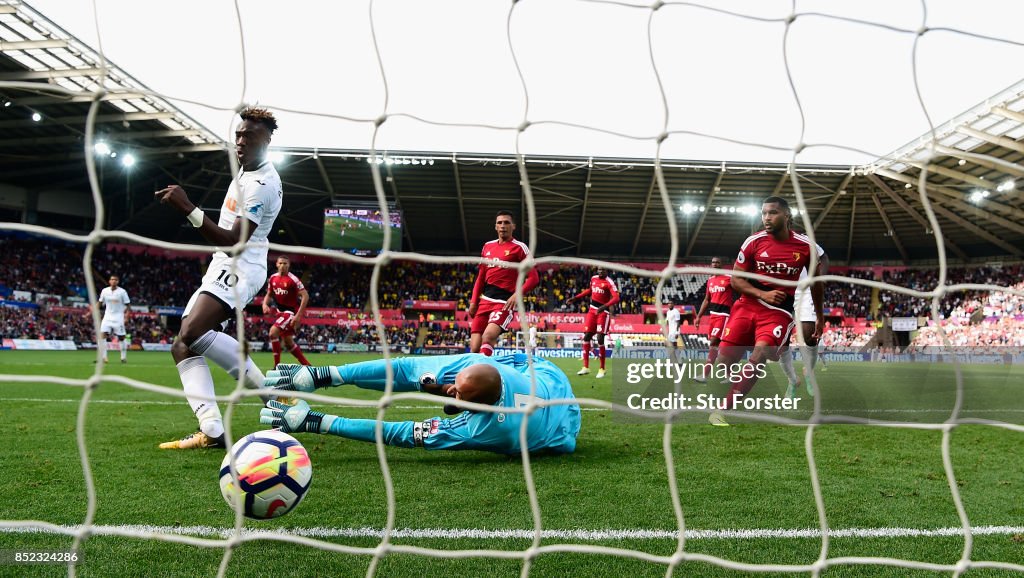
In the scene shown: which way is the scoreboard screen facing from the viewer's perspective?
toward the camera

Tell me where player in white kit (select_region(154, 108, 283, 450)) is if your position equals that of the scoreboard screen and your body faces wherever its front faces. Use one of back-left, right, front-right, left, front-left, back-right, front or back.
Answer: front

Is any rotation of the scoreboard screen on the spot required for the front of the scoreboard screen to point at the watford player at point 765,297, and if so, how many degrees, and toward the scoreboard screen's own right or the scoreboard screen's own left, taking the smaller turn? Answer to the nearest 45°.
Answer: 0° — it already faces them

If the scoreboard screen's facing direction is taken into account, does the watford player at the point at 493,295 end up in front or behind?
in front

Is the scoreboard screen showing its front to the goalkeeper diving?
yes

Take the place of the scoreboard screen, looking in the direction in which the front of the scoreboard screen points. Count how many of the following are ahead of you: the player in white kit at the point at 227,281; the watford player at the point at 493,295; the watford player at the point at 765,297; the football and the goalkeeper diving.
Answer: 5

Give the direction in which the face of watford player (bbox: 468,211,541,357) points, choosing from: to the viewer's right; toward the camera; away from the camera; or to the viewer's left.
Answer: toward the camera

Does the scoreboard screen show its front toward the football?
yes

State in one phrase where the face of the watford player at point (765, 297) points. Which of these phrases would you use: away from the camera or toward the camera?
toward the camera
